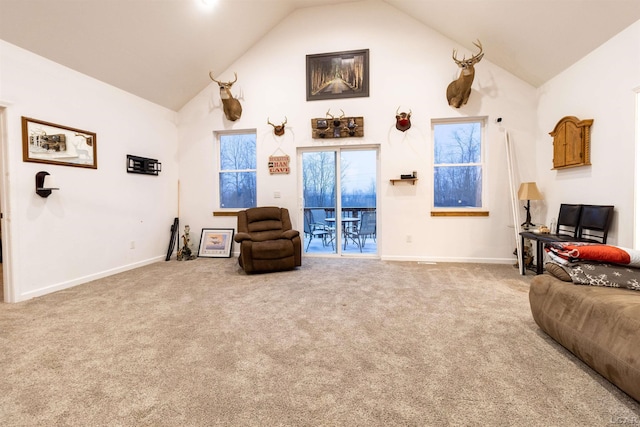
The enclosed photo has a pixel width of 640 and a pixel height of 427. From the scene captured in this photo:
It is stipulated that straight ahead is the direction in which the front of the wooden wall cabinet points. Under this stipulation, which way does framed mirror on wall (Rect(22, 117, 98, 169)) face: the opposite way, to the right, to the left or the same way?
the opposite way

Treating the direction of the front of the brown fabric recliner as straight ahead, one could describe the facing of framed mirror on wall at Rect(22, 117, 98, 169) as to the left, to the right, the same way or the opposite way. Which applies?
to the left

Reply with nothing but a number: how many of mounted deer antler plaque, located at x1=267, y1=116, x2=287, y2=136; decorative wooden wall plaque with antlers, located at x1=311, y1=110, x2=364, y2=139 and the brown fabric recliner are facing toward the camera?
3

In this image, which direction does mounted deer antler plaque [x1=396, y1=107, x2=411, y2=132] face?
toward the camera

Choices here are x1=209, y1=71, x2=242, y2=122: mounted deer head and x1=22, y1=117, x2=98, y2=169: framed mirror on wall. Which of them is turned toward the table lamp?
the framed mirror on wall

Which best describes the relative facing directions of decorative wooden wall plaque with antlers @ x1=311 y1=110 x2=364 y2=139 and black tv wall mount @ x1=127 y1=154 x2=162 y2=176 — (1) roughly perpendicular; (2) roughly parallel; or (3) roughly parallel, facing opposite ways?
roughly perpendicular

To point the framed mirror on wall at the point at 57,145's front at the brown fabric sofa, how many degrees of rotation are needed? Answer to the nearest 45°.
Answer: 0° — it already faces it

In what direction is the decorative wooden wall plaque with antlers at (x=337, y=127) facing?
toward the camera

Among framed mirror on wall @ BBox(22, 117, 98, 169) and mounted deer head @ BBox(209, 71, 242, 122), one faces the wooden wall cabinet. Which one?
the framed mirror on wall

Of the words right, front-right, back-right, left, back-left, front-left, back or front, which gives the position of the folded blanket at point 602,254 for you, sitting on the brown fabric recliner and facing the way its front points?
front-left

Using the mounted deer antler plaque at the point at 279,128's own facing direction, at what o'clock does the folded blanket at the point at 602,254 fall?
The folded blanket is roughly at 11 o'clock from the mounted deer antler plaque.

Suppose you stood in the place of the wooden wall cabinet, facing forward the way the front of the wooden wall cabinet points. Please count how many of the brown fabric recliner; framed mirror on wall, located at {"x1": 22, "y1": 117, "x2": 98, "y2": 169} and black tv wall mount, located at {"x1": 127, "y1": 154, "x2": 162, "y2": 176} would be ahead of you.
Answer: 3

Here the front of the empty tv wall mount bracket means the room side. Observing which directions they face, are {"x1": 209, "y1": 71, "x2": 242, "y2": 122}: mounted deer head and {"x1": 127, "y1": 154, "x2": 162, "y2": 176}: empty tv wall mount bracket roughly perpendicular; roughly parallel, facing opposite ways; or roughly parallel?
roughly perpendicular

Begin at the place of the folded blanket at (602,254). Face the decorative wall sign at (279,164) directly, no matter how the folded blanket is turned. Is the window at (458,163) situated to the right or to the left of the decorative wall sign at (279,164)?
right

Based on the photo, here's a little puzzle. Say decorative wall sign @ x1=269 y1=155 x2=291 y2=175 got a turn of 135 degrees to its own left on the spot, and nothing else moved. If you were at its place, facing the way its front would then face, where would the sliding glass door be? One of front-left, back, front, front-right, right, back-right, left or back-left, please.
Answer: front-right

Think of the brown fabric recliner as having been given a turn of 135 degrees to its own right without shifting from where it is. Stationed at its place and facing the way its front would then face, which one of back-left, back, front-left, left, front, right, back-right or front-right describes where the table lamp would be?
back-right

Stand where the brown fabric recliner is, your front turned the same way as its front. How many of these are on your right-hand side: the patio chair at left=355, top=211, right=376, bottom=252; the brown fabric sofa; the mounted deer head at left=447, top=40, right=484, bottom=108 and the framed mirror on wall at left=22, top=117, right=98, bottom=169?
1

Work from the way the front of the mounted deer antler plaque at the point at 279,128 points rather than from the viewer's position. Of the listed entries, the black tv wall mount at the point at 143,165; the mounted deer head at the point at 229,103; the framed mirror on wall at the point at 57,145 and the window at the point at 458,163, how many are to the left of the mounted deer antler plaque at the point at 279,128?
1
